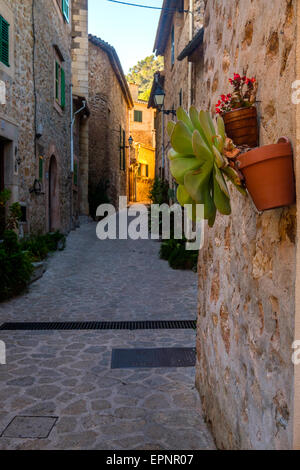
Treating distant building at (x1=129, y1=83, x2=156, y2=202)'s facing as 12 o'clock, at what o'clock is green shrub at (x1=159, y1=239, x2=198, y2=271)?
The green shrub is roughly at 12 o'clock from the distant building.

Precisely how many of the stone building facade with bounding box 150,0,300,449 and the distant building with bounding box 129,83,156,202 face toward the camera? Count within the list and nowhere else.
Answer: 1

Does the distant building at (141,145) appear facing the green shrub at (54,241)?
yes

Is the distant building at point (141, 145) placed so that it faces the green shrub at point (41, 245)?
yes

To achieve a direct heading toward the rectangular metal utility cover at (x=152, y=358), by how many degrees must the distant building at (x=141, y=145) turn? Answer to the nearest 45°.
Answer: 0° — it already faces it

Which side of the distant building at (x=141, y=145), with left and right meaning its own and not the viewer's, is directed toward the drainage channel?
front

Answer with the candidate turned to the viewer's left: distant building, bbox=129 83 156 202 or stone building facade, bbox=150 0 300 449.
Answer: the stone building facade

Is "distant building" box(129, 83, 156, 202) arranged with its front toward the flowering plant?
yes

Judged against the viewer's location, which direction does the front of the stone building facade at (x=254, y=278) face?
facing to the left of the viewer

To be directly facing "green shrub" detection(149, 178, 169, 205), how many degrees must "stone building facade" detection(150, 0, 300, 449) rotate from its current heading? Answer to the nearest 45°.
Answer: approximately 90° to its right

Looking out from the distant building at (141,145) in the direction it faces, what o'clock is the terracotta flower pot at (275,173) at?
The terracotta flower pot is roughly at 12 o'clock from the distant building.

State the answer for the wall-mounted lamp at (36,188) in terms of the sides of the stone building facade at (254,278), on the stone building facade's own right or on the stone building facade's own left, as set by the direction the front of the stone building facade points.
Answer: on the stone building facade's own right

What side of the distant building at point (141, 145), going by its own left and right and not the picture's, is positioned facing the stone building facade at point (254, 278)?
front

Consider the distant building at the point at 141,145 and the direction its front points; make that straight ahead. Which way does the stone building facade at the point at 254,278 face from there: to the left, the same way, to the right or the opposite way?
to the right
